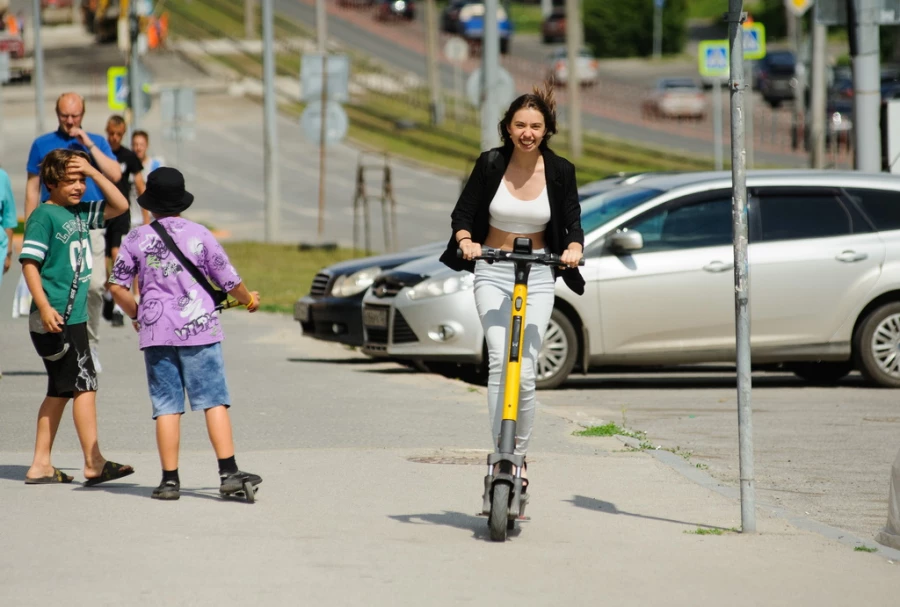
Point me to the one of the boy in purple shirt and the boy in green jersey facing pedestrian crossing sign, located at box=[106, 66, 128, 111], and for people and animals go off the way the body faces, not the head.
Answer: the boy in purple shirt

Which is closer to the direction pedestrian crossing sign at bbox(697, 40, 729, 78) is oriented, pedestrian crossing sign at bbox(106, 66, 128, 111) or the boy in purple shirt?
the boy in purple shirt

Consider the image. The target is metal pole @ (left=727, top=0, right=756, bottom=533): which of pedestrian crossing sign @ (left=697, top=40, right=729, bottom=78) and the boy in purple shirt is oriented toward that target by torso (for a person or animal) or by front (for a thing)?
the pedestrian crossing sign

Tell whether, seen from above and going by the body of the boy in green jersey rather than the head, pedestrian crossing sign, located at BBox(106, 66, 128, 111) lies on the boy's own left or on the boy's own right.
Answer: on the boy's own left

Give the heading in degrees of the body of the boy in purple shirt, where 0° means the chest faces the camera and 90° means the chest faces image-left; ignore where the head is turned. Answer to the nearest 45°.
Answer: approximately 180°

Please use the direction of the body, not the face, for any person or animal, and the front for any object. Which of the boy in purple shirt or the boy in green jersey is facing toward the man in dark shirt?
the boy in purple shirt

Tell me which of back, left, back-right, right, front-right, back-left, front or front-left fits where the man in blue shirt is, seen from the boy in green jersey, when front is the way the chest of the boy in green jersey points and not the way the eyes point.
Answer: back-left

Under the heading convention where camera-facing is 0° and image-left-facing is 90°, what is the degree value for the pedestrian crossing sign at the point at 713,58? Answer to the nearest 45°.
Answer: approximately 0°

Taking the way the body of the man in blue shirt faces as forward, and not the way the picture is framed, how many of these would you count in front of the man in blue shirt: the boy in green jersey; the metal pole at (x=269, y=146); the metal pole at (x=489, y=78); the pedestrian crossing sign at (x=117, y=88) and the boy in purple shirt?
2
